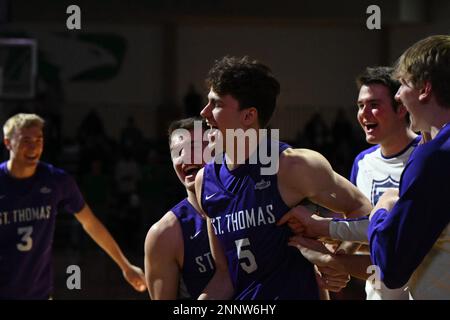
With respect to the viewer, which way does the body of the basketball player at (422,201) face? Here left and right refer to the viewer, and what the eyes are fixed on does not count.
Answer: facing to the left of the viewer

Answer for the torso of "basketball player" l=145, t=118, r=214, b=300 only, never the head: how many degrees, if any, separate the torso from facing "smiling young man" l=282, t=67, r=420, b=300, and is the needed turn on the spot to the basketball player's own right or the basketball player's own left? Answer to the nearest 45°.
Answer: approximately 90° to the basketball player's own left

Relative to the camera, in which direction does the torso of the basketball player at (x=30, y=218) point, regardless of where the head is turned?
toward the camera

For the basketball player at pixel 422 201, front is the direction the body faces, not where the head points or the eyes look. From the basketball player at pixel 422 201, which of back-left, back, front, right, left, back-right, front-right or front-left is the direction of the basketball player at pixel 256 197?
front-right

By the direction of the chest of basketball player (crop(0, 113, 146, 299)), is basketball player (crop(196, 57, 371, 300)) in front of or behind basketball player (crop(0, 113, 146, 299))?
in front

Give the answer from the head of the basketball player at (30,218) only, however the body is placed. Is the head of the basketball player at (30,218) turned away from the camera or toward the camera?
toward the camera

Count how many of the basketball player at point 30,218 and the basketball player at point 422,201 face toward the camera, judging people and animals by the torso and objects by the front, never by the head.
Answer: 1

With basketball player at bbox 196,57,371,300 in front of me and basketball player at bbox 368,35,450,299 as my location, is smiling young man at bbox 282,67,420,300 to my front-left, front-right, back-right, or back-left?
front-right

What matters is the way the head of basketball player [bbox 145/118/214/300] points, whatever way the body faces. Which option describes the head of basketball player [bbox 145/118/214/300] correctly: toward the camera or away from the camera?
toward the camera

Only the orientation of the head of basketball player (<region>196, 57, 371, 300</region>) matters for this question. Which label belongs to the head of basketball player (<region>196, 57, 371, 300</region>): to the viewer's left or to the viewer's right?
to the viewer's left

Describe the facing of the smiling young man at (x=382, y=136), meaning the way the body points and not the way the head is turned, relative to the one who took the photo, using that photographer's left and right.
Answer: facing the viewer and to the left of the viewer

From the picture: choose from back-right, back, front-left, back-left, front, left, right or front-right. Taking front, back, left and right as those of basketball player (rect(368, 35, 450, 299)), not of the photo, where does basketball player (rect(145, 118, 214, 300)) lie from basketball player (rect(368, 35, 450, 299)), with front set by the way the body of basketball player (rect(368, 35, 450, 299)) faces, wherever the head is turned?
front-right

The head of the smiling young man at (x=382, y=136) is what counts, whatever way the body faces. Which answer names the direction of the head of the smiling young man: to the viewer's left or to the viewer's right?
to the viewer's left

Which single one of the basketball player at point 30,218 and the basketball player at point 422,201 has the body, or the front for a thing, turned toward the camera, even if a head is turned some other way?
the basketball player at point 30,218

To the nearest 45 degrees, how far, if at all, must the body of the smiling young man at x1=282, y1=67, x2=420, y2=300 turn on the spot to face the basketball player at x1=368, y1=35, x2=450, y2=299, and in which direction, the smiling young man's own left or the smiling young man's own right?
approximately 45° to the smiling young man's own left
